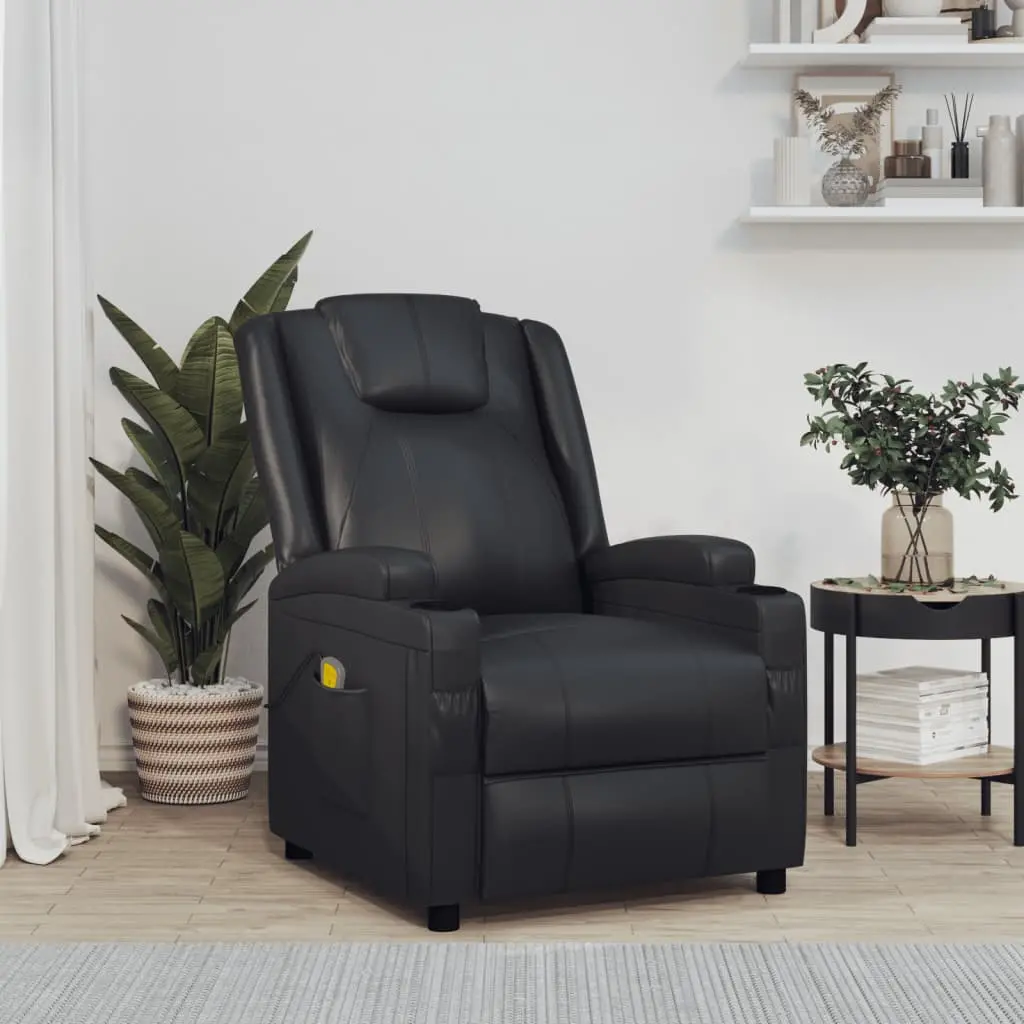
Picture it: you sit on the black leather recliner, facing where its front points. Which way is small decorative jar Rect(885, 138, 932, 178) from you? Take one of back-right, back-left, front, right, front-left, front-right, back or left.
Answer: left

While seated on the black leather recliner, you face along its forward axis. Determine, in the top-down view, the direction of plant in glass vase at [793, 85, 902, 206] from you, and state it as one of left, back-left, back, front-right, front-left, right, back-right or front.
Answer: left

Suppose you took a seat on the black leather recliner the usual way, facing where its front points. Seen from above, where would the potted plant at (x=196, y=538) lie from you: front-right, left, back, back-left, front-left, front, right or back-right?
back

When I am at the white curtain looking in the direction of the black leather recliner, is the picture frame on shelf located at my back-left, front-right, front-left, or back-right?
front-left

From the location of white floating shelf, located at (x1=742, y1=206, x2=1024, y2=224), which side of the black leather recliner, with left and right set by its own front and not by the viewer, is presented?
left

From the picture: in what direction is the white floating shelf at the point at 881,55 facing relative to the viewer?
toward the camera

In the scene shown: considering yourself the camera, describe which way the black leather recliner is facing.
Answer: facing the viewer and to the right of the viewer

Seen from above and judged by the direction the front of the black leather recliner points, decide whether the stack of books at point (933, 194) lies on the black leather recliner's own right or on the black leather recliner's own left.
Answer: on the black leather recliner's own left

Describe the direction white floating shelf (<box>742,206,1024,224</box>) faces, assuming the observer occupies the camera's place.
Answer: facing the viewer

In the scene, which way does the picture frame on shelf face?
toward the camera

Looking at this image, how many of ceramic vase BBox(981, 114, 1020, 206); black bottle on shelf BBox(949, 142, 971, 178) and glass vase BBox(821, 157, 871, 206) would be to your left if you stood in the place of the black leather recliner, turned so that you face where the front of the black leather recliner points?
3

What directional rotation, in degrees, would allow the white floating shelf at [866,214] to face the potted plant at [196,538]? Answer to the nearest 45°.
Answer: approximately 45° to its right
